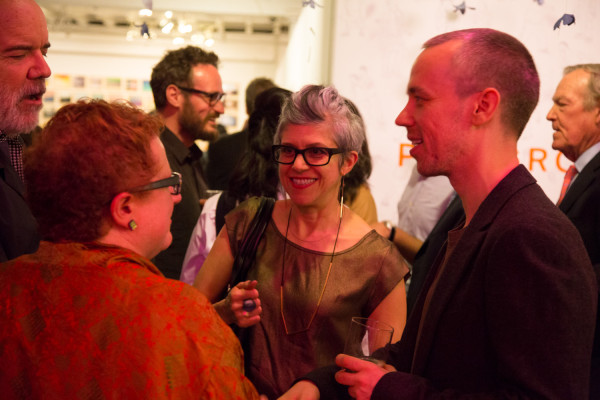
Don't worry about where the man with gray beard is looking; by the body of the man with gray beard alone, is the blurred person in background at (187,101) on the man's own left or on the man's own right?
on the man's own left

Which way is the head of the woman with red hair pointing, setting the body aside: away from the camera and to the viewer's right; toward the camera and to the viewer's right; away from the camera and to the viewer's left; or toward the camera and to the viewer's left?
away from the camera and to the viewer's right

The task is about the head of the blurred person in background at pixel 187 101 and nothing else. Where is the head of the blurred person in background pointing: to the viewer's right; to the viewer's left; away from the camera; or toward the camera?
to the viewer's right

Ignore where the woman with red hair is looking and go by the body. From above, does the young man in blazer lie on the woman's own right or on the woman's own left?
on the woman's own right

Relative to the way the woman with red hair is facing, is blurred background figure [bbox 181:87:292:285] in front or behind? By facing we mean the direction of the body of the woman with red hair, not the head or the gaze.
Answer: in front

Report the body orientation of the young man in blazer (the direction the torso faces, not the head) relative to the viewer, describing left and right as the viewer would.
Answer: facing to the left of the viewer

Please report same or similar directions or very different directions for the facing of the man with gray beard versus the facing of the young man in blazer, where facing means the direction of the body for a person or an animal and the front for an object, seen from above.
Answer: very different directions

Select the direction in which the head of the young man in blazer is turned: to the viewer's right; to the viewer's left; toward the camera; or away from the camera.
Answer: to the viewer's left

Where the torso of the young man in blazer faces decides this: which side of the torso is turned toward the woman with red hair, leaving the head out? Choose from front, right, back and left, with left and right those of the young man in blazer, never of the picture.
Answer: front

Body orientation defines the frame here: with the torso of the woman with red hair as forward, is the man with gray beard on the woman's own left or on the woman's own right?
on the woman's own left

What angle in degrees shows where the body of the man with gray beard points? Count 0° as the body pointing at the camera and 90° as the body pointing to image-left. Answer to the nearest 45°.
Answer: approximately 315°

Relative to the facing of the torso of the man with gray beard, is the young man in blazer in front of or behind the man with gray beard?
in front

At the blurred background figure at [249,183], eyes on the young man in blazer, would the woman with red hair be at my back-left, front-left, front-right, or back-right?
front-right
